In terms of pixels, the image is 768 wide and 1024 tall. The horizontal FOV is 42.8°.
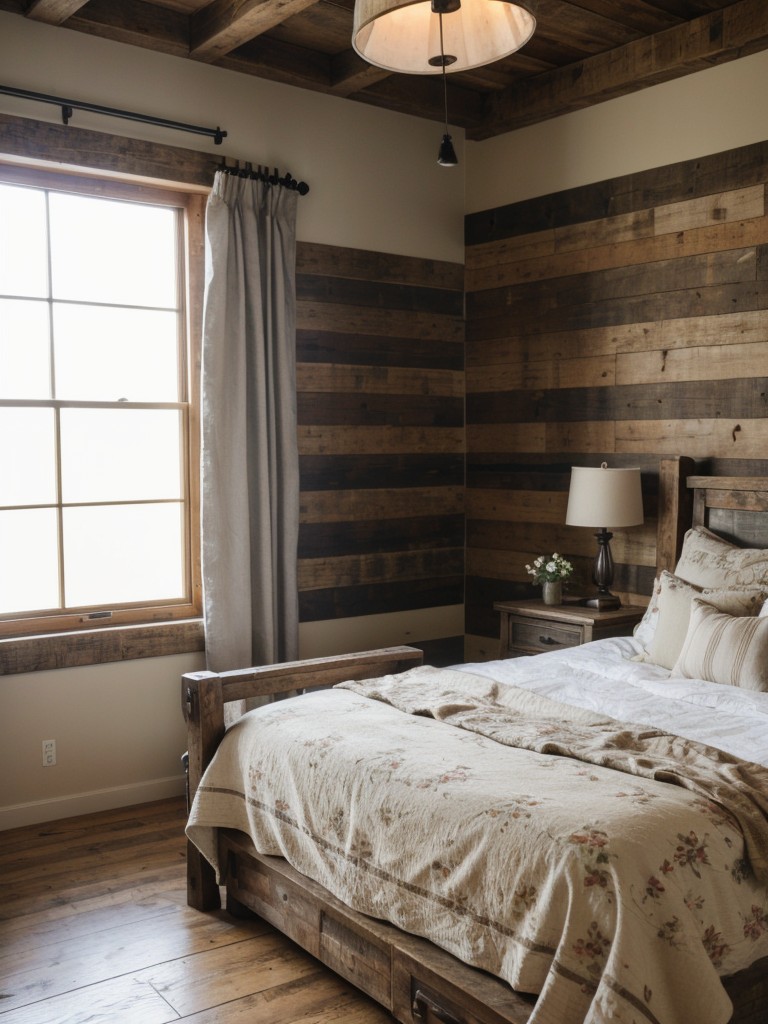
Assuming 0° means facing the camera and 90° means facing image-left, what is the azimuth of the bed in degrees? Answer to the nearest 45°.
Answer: approximately 45°

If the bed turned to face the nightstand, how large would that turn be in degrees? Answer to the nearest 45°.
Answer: approximately 135° to its right

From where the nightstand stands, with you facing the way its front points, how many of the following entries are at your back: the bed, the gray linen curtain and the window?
0

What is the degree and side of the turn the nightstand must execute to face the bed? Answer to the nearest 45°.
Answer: approximately 45° to its left

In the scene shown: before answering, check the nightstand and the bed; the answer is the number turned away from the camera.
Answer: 0

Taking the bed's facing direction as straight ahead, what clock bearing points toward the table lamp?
The table lamp is roughly at 5 o'clock from the bed.

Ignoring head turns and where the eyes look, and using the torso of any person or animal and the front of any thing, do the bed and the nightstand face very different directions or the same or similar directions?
same or similar directions

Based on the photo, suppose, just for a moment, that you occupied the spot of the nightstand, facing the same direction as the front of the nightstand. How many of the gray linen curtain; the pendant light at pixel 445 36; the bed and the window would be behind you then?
0

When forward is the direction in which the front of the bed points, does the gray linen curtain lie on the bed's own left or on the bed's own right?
on the bed's own right

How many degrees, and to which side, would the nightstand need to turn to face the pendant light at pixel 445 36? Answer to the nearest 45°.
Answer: approximately 45° to its left
